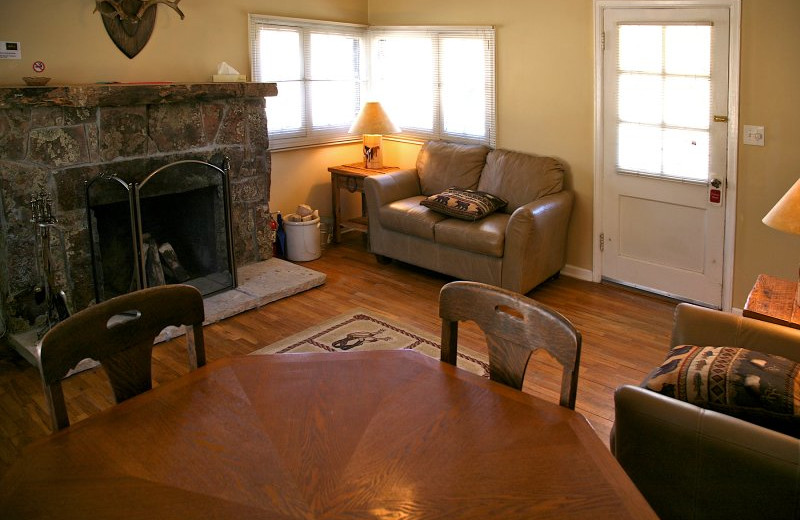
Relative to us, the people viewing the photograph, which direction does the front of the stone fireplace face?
facing the viewer and to the right of the viewer

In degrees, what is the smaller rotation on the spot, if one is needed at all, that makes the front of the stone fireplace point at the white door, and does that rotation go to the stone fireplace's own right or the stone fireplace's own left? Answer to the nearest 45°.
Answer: approximately 45° to the stone fireplace's own left

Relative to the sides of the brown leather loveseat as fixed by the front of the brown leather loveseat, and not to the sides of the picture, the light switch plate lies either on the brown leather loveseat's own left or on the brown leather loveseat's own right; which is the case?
on the brown leather loveseat's own left

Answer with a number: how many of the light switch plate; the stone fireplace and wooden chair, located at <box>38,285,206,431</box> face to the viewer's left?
0

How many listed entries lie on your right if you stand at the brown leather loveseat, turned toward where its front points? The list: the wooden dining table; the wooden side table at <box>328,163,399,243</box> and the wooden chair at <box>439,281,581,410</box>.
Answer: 1

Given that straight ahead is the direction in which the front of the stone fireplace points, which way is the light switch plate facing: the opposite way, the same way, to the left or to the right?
to the right

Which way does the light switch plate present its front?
toward the camera

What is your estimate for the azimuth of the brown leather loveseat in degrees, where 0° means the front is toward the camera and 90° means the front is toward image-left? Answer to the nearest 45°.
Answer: approximately 45°

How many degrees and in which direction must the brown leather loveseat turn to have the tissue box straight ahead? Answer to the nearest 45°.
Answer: approximately 45° to its right

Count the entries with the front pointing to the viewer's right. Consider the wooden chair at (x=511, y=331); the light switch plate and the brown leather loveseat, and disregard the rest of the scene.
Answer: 0

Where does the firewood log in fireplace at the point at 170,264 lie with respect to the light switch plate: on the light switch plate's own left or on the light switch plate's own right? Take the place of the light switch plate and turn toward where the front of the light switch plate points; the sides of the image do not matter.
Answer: on the light switch plate's own right

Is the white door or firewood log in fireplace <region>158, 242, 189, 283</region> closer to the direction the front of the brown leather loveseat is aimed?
the firewood log in fireplace

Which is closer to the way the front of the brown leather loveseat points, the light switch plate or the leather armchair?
the leather armchair
